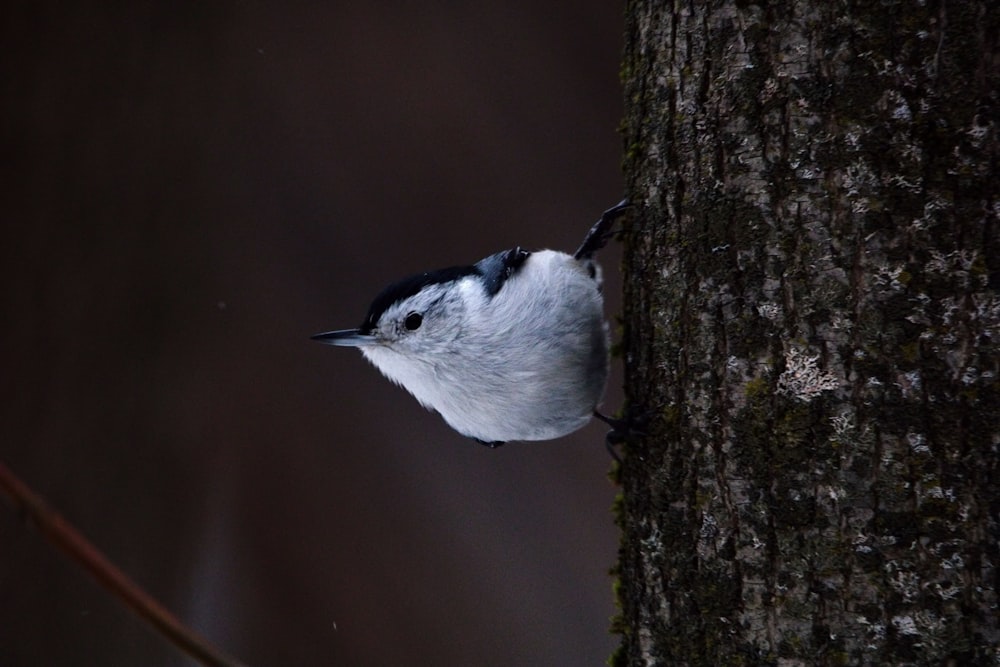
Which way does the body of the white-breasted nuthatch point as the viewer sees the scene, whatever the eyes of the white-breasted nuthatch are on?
to the viewer's left
